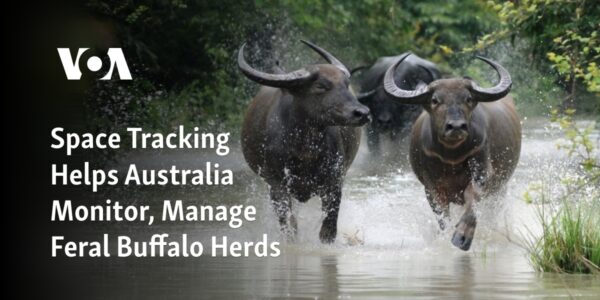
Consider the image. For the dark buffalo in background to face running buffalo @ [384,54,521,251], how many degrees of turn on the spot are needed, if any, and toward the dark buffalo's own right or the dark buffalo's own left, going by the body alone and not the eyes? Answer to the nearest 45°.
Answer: approximately 45° to the dark buffalo's own left
